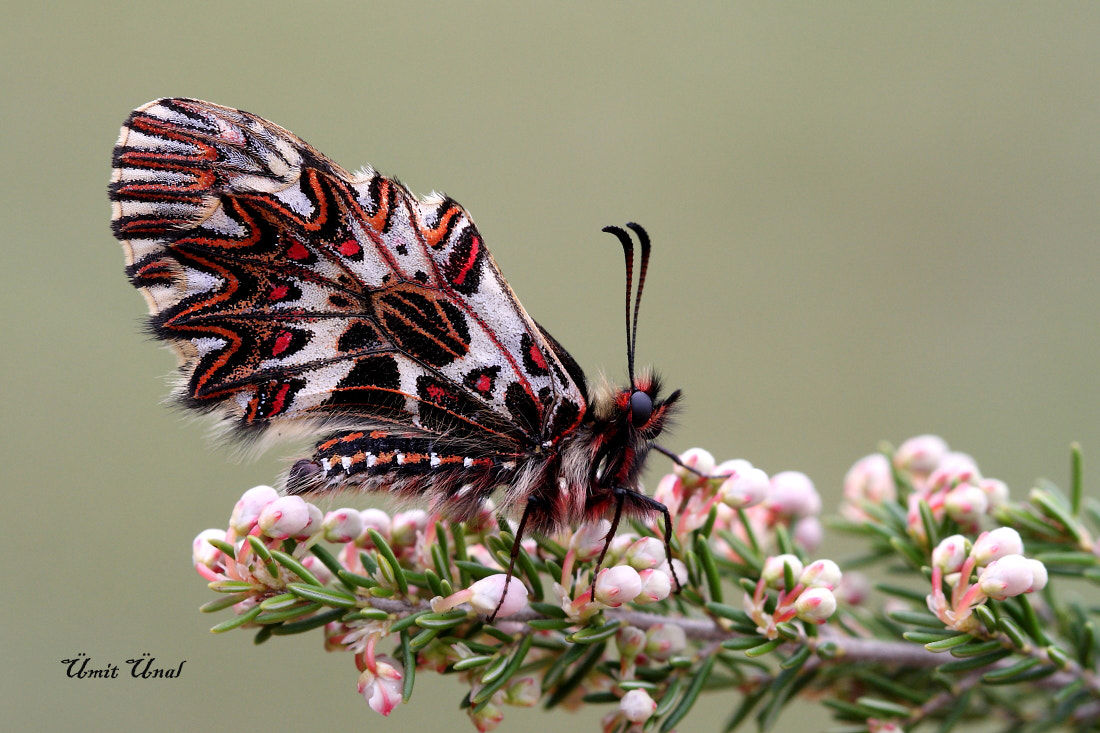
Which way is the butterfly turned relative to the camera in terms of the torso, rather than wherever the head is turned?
to the viewer's right
